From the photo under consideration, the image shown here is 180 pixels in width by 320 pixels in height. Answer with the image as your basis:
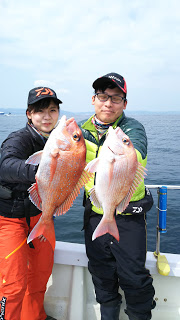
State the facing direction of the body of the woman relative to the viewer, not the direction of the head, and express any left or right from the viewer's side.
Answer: facing the viewer and to the right of the viewer

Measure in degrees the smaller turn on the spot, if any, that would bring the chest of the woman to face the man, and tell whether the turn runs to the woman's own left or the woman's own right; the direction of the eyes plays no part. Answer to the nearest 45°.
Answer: approximately 45° to the woman's own left
